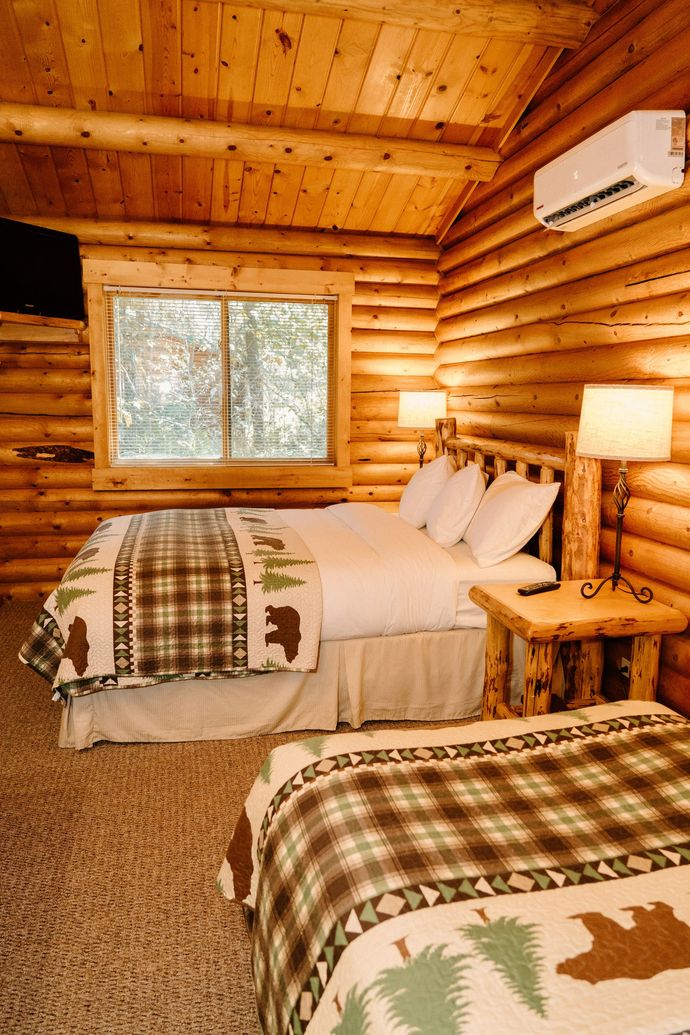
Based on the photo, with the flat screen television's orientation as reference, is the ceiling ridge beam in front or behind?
in front

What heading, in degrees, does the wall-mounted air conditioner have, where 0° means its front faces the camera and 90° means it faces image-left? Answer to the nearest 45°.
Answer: approximately 45°

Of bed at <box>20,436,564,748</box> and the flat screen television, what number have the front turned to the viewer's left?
1

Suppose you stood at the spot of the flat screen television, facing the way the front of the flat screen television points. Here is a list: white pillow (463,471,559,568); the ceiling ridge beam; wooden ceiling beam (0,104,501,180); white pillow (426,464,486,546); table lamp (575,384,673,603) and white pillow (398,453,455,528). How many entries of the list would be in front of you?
6

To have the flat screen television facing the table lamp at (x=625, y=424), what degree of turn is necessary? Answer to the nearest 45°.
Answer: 0° — it already faces it

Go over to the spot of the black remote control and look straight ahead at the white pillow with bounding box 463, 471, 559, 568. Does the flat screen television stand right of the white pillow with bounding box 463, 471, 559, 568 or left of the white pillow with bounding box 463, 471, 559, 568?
left

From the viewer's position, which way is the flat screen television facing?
facing the viewer and to the right of the viewer

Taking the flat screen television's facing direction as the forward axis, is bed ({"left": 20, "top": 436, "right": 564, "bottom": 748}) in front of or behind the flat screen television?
in front

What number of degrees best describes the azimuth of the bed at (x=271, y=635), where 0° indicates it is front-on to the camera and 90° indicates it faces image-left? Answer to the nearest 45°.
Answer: approximately 90°
